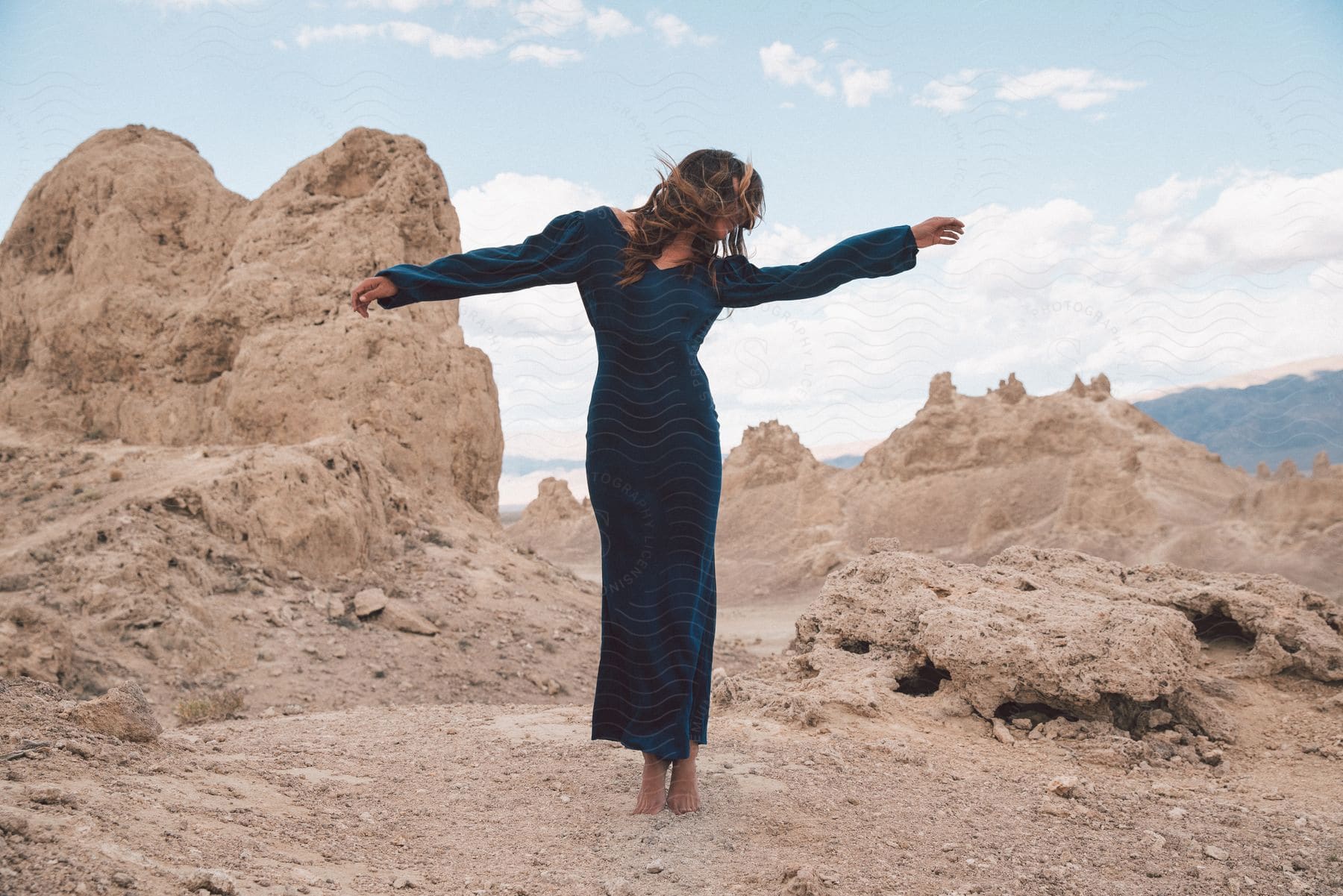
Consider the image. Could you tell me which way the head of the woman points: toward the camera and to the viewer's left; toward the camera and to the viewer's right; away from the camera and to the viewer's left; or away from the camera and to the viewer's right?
toward the camera and to the viewer's right

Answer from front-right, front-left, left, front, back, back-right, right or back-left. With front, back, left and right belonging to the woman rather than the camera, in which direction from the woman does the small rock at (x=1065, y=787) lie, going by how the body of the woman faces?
left

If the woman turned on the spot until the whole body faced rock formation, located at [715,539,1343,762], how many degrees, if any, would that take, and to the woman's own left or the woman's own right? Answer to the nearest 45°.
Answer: approximately 135° to the woman's own left

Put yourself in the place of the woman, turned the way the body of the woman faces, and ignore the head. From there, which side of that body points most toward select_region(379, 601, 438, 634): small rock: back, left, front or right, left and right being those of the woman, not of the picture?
back

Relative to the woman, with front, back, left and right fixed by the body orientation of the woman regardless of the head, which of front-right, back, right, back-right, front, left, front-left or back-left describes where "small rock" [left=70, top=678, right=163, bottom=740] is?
right

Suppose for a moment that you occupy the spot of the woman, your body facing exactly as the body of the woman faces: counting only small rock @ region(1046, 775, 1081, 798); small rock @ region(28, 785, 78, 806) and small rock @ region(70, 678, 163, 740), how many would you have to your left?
1

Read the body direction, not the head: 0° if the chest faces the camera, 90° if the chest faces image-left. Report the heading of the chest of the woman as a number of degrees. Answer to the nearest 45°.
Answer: approximately 0°

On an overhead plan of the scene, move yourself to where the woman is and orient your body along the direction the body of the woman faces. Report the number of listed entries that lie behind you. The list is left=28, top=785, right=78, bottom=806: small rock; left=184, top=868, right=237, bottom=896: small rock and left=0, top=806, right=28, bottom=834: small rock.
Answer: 0

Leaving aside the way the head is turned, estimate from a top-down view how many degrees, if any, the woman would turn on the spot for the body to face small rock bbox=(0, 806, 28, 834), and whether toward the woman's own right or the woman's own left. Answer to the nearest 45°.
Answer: approximately 45° to the woman's own right
